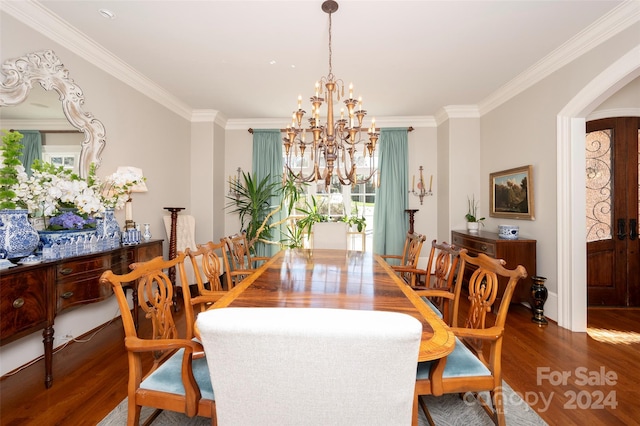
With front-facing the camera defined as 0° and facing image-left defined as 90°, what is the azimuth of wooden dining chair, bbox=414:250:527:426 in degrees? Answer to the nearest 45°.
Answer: approximately 45°

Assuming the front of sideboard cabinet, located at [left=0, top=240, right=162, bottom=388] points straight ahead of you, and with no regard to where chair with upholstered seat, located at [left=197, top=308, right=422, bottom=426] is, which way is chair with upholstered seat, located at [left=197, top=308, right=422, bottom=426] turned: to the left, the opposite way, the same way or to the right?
to the left

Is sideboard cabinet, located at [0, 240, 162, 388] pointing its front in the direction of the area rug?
yes

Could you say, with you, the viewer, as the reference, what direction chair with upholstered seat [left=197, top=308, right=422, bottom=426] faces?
facing away from the viewer

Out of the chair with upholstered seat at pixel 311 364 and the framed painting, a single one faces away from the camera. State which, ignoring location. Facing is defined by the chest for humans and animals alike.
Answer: the chair with upholstered seat

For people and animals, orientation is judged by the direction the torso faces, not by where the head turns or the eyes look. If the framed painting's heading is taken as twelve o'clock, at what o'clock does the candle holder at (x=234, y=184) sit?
The candle holder is roughly at 1 o'clock from the framed painting.

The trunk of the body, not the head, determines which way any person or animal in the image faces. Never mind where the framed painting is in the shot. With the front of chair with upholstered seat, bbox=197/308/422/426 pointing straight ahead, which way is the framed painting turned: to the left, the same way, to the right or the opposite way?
to the left

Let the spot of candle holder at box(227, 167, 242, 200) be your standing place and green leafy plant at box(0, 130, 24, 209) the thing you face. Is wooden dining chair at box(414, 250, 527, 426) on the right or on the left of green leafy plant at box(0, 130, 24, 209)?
left

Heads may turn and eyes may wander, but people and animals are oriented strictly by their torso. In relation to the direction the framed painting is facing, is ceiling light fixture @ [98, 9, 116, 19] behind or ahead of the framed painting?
ahead

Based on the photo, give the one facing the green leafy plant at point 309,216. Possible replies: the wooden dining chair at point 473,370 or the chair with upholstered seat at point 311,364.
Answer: the chair with upholstered seat

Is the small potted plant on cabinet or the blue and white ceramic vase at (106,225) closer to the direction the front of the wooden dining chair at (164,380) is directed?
the small potted plant on cabinet

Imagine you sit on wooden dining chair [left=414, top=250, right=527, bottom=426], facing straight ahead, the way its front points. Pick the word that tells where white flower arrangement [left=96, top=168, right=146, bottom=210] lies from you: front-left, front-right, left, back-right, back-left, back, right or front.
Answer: front-right

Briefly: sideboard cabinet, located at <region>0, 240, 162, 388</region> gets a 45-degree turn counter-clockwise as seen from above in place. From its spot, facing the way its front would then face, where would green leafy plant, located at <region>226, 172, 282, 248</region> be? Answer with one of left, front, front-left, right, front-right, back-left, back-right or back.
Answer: front-left

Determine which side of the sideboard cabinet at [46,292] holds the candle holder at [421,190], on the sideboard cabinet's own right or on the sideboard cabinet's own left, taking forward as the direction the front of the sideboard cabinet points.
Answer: on the sideboard cabinet's own left
